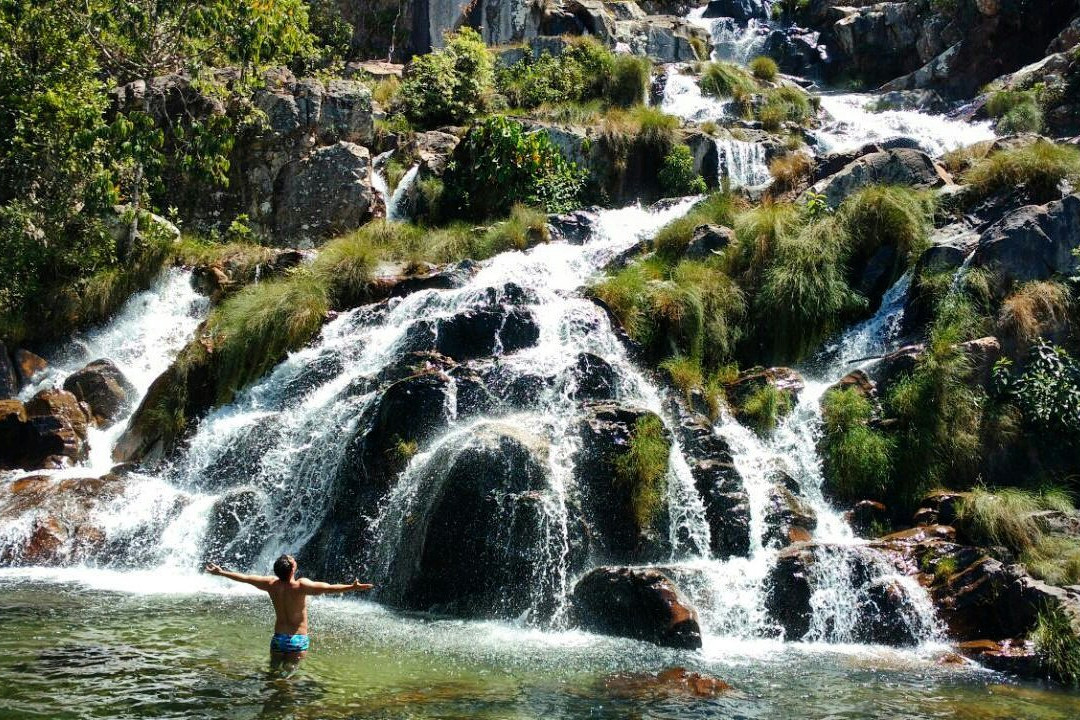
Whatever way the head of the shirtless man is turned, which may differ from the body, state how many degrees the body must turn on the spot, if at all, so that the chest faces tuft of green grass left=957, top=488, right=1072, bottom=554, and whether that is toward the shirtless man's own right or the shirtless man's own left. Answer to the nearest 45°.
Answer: approximately 90° to the shirtless man's own right

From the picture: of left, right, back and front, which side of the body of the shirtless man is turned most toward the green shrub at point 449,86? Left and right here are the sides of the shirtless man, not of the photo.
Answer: front

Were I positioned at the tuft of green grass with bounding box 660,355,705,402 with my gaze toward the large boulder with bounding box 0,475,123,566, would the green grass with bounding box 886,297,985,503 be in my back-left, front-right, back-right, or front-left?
back-left

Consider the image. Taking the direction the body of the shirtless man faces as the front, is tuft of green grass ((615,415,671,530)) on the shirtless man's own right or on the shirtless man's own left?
on the shirtless man's own right

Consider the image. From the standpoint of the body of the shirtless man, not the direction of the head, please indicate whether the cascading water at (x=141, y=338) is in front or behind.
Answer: in front

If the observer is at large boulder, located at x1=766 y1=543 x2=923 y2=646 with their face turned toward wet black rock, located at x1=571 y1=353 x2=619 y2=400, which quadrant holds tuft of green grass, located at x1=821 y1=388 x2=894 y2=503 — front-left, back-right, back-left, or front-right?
front-right

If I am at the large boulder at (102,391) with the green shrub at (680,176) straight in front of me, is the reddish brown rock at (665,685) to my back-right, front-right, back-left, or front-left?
front-right

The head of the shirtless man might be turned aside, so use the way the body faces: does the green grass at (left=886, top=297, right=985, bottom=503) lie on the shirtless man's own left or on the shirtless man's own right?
on the shirtless man's own right

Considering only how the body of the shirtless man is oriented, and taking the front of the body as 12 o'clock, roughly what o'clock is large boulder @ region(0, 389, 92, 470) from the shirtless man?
The large boulder is roughly at 11 o'clock from the shirtless man.

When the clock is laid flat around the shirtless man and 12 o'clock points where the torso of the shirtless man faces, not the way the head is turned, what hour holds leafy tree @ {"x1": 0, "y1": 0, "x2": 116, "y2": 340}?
The leafy tree is roughly at 11 o'clock from the shirtless man.

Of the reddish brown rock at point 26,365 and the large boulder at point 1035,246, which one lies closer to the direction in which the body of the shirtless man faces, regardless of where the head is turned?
the reddish brown rock

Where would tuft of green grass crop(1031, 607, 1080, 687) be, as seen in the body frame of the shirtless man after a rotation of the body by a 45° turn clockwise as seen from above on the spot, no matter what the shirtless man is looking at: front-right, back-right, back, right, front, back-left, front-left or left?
front-right

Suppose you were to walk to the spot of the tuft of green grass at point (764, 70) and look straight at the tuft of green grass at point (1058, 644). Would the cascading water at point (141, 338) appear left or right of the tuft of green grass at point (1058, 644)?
right

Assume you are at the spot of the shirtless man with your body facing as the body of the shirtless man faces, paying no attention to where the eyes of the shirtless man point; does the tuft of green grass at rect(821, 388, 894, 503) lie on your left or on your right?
on your right

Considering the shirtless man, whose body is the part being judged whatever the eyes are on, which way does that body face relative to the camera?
away from the camera

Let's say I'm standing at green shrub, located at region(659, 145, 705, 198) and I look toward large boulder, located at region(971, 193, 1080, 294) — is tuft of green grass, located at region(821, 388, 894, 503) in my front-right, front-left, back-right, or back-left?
front-right

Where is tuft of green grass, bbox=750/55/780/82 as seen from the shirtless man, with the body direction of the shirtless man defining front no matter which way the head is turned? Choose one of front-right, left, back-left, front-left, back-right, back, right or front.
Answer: front-right
